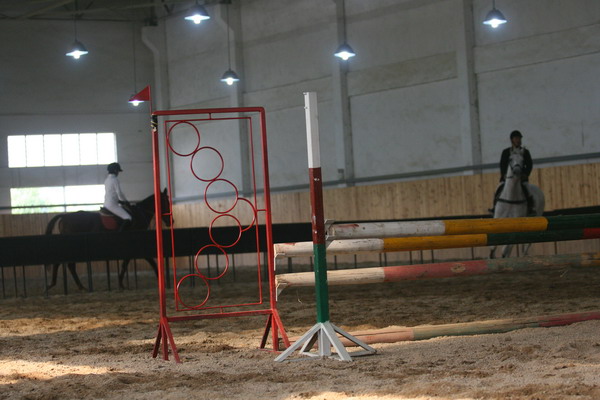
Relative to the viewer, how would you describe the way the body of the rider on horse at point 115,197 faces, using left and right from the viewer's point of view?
facing to the right of the viewer

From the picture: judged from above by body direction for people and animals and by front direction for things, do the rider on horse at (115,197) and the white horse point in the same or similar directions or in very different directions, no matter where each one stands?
very different directions

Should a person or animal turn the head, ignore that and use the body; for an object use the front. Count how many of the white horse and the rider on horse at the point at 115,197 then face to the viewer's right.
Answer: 1

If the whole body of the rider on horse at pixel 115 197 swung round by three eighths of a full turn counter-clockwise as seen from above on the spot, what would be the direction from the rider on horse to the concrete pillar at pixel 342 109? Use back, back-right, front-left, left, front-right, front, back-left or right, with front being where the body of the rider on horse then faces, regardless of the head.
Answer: right

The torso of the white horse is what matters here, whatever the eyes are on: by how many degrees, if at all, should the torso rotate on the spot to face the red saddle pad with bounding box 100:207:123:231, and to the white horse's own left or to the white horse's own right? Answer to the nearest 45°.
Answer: approximately 45° to the white horse's own right

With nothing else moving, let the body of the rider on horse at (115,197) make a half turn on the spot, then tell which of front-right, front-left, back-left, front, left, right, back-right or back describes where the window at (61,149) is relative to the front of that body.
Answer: right

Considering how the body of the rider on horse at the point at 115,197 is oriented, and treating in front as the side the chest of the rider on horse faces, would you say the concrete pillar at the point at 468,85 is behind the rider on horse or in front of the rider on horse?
in front

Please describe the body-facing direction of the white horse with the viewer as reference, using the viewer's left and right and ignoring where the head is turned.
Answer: facing the viewer and to the left of the viewer

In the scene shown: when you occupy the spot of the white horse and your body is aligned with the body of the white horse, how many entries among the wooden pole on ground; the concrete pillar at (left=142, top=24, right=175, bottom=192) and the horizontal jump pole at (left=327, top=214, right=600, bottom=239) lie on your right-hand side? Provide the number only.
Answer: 1

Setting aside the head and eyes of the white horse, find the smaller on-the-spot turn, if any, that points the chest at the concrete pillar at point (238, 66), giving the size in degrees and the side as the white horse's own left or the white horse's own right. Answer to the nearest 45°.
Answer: approximately 90° to the white horse's own right

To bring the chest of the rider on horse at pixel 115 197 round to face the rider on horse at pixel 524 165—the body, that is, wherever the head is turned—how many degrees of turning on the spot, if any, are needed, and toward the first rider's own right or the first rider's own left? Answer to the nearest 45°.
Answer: approximately 45° to the first rider's own right

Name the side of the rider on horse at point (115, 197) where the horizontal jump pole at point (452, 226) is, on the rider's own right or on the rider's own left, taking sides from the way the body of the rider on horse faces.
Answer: on the rider's own right
